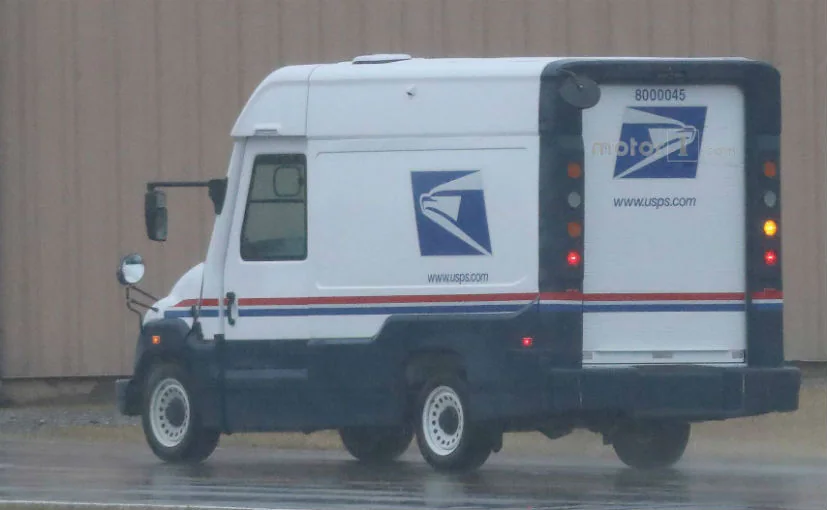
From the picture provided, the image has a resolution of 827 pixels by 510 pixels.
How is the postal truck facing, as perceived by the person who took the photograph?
facing away from the viewer and to the left of the viewer
